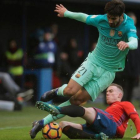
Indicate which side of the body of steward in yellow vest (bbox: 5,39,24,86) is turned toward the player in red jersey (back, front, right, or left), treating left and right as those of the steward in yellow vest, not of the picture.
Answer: front

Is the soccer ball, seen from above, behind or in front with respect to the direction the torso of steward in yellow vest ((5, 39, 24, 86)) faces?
in front

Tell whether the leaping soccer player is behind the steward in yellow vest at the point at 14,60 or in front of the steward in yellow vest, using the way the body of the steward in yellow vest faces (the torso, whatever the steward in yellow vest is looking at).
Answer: in front

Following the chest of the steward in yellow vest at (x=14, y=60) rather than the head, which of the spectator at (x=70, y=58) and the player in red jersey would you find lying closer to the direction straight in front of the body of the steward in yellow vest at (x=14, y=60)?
the player in red jersey

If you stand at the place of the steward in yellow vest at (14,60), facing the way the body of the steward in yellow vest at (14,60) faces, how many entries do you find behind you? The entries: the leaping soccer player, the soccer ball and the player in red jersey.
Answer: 0

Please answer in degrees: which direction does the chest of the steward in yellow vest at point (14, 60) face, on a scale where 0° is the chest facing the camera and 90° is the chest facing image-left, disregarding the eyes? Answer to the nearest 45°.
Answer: approximately 0°
